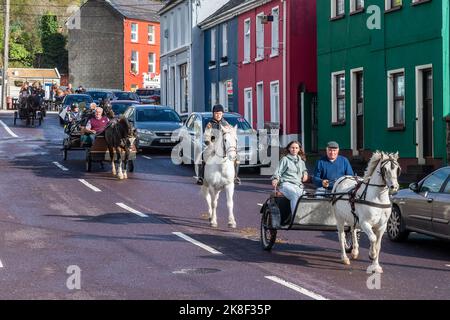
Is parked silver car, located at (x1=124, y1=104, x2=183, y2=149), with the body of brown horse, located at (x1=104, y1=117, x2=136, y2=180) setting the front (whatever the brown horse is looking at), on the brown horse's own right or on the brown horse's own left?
on the brown horse's own left

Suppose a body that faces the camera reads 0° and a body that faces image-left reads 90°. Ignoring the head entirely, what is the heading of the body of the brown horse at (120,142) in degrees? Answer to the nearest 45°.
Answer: approximately 315°

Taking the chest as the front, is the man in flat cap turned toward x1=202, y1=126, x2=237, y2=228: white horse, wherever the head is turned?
no

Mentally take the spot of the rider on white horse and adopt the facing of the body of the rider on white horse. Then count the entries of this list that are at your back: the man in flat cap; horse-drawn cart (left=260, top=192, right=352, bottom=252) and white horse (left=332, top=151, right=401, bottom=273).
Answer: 0

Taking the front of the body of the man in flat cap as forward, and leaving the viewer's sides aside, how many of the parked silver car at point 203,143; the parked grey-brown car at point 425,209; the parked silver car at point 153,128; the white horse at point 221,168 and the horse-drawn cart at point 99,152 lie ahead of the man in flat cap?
0

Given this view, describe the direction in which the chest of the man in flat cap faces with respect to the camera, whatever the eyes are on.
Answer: toward the camera

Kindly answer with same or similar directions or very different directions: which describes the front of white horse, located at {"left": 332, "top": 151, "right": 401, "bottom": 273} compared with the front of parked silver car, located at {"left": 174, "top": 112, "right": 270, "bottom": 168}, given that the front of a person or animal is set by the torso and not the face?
same or similar directions

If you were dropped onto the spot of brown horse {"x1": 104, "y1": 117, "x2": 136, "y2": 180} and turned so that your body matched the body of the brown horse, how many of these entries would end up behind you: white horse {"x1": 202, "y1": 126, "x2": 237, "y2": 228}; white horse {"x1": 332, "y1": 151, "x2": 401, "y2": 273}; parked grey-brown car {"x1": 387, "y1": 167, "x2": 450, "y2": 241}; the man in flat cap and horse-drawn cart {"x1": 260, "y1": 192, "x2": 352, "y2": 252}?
0

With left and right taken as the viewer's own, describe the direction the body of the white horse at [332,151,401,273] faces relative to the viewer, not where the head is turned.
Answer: facing the viewer and to the right of the viewer

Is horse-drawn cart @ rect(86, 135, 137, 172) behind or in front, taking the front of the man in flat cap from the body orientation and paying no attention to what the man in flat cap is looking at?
behind
